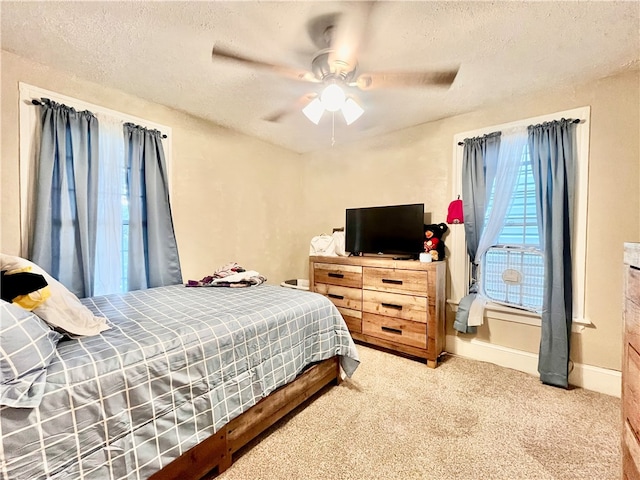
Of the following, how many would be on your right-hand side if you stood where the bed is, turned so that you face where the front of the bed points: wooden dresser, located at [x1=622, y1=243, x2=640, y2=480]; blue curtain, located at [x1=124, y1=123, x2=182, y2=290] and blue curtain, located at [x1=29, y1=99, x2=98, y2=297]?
1

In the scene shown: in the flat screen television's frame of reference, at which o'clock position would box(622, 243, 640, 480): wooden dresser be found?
The wooden dresser is roughly at 10 o'clock from the flat screen television.

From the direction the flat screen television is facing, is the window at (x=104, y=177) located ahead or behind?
ahead

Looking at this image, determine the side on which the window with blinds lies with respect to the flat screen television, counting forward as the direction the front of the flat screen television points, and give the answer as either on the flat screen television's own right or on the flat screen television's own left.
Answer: on the flat screen television's own left

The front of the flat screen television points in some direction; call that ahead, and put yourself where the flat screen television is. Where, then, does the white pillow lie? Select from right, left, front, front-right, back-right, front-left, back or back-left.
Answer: front

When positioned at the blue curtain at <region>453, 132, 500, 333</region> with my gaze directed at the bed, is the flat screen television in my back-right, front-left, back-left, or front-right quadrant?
front-right

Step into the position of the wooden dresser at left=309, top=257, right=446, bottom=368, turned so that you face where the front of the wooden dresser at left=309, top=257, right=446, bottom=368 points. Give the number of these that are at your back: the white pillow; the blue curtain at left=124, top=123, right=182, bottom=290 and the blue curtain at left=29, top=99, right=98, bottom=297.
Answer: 0

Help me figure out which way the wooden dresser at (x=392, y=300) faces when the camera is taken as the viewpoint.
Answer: facing the viewer and to the left of the viewer

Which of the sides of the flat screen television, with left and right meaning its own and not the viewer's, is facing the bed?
front

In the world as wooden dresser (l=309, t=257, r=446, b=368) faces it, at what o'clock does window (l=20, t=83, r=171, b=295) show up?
The window is roughly at 1 o'clock from the wooden dresser.

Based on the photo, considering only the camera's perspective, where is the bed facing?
facing away from the viewer and to the right of the viewer

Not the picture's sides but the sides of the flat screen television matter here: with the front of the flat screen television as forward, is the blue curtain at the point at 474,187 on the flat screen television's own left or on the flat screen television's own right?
on the flat screen television's own left

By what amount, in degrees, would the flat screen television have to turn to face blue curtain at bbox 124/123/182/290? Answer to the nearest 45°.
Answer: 0° — it already faces it

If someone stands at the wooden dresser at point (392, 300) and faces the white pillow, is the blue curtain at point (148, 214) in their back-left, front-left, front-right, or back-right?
front-right

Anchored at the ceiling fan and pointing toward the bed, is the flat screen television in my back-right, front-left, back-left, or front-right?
back-right

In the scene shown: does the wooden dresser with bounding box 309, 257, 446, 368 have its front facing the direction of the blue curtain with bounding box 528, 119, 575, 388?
no
